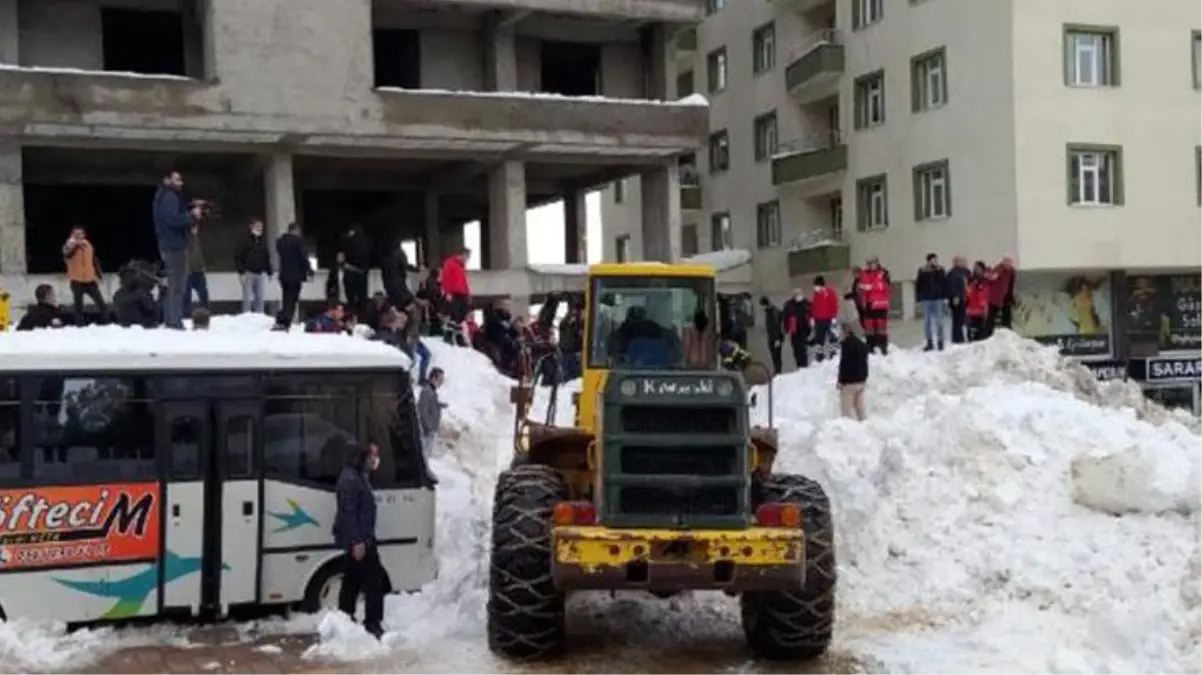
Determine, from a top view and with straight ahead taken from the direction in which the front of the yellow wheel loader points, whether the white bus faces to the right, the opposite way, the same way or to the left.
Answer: to the right

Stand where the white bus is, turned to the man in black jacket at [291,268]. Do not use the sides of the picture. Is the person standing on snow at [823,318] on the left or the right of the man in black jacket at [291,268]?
right

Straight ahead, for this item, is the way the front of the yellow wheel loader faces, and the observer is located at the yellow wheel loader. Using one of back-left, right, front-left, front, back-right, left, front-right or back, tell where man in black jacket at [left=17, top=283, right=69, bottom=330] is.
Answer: front-left

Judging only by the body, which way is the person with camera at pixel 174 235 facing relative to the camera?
to the viewer's right

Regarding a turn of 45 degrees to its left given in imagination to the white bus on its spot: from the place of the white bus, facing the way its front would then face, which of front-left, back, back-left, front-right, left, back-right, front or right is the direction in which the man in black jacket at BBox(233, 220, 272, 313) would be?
front-left

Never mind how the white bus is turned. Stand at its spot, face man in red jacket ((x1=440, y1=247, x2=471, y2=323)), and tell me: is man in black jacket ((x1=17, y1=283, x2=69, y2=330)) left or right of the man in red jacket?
left

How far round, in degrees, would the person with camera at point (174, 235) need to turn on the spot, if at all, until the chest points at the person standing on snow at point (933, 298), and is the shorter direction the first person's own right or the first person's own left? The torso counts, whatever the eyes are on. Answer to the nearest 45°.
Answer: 0° — they already face them

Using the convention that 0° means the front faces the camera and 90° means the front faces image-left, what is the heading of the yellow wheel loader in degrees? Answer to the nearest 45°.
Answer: approximately 180°

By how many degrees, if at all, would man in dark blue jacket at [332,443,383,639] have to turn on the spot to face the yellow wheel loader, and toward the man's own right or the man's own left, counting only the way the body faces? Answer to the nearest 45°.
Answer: approximately 45° to the man's own right

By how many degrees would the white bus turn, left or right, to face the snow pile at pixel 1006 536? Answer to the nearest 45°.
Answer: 0° — it already faces it
